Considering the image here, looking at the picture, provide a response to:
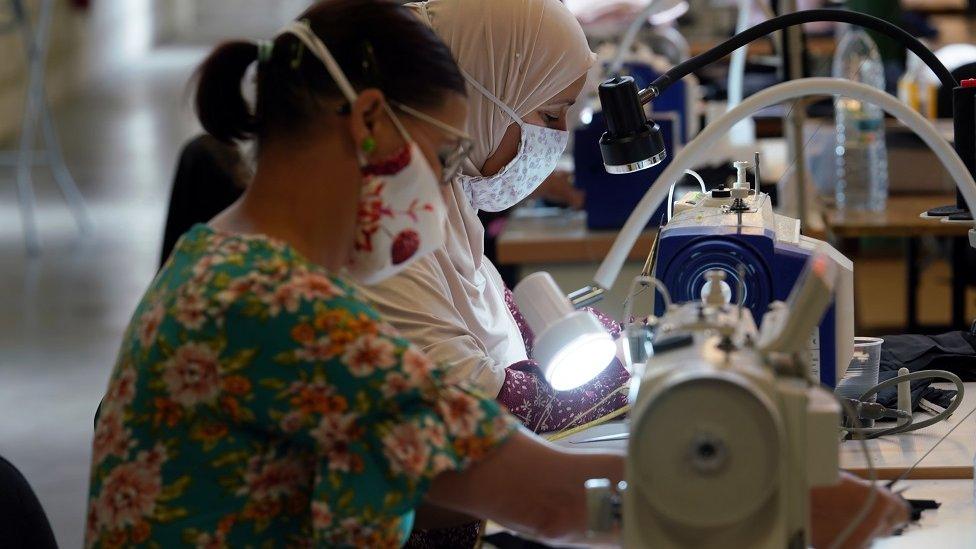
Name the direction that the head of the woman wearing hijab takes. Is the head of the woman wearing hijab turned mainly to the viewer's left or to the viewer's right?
to the viewer's right

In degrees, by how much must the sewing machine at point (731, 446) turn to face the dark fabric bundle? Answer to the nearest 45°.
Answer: approximately 90° to its right

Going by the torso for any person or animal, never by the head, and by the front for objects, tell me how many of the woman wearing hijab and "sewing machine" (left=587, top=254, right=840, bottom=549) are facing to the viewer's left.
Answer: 1

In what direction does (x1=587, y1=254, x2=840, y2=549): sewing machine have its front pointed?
to the viewer's left

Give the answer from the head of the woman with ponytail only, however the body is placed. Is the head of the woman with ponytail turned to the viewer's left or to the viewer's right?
to the viewer's right

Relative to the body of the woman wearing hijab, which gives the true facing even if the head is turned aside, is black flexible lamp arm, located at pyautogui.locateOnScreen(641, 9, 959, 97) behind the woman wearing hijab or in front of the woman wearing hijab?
in front

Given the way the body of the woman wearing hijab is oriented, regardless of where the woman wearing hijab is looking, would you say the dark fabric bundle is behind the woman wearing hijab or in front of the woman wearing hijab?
in front

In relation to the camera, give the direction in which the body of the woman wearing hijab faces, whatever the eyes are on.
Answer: to the viewer's right

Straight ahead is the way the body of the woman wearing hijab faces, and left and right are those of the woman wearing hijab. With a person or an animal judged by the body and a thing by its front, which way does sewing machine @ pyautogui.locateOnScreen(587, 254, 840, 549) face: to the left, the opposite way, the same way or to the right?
the opposite way

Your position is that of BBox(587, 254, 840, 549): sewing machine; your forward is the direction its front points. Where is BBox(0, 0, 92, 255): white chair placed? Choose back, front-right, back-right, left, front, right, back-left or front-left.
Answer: front-right
